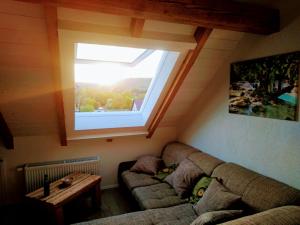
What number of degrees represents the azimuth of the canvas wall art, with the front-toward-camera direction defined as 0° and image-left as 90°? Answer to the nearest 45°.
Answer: approximately 45°

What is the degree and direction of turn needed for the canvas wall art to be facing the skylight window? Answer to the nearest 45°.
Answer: approximately 45° to its right

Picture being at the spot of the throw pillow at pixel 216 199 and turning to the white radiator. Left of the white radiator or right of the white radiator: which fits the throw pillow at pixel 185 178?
right

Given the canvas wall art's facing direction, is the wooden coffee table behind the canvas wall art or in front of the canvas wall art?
in front

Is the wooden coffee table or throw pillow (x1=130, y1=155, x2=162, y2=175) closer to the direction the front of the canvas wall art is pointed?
the wooden coffee table

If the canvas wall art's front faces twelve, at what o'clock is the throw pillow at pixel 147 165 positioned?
The throw pillow is roughly at 2 o'clock from the canvas wall art.

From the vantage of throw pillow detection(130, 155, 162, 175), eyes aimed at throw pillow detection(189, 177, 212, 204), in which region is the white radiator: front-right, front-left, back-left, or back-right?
back-right

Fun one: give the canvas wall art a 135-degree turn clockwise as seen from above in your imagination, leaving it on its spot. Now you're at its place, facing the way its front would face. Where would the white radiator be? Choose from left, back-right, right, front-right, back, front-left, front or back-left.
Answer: left
